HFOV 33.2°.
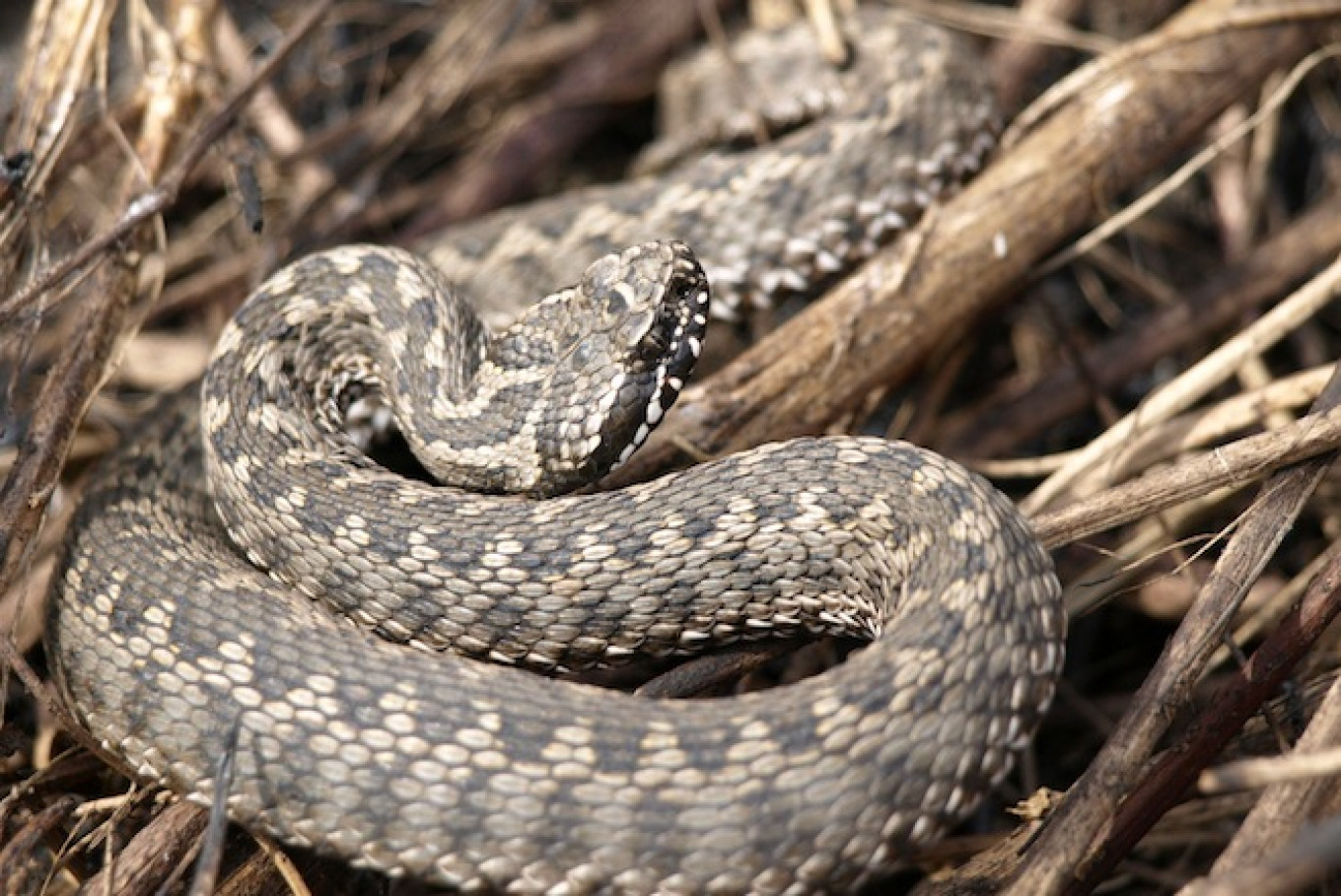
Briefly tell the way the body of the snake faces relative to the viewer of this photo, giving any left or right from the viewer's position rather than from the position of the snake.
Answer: facing away from the viewer and to the right of the viewer
